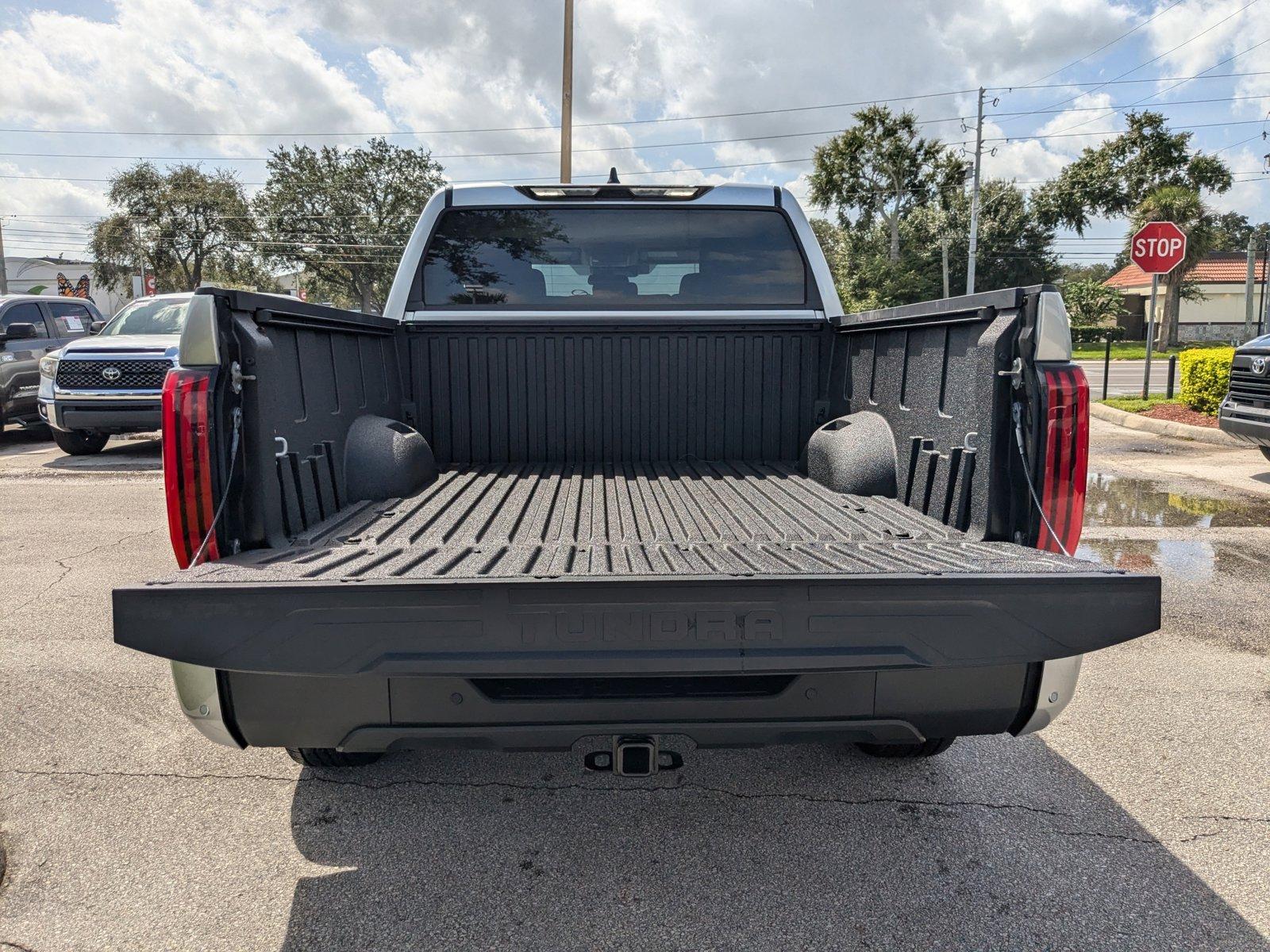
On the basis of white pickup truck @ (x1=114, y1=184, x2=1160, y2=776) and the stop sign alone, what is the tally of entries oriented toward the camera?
1

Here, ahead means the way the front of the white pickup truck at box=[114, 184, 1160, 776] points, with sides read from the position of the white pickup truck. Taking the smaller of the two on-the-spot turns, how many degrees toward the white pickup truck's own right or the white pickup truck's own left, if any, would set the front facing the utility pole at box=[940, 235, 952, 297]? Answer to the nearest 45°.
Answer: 0° — it already faces it

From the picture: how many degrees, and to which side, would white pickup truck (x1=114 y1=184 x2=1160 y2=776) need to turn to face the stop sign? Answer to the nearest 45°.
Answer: approximately 45° to its right

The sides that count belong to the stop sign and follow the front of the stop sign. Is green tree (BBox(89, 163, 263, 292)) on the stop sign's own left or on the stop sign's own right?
on the stop sign's own right

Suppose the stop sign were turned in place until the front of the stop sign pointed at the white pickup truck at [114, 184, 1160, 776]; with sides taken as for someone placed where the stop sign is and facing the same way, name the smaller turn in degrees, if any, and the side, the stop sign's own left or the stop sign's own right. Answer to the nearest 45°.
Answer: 0° — it already faces it

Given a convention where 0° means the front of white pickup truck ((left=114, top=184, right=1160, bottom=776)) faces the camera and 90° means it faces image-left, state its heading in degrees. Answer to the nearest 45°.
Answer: approximately 180°

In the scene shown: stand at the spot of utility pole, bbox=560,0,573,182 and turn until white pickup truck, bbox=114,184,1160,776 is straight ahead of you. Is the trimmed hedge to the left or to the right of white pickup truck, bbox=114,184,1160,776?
left

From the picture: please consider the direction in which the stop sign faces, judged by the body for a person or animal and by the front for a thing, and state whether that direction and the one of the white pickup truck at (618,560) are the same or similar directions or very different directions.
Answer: very different directions

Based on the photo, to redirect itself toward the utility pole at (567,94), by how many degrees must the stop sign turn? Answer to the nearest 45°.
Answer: approximately 90° to its right

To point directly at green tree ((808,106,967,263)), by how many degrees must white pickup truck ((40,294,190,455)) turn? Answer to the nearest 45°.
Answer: approximately 180°

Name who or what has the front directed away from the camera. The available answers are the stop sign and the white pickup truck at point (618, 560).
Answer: the white pickup truck

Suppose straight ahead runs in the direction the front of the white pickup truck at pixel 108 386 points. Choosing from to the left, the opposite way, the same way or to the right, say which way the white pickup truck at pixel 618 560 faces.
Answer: the opposite way
